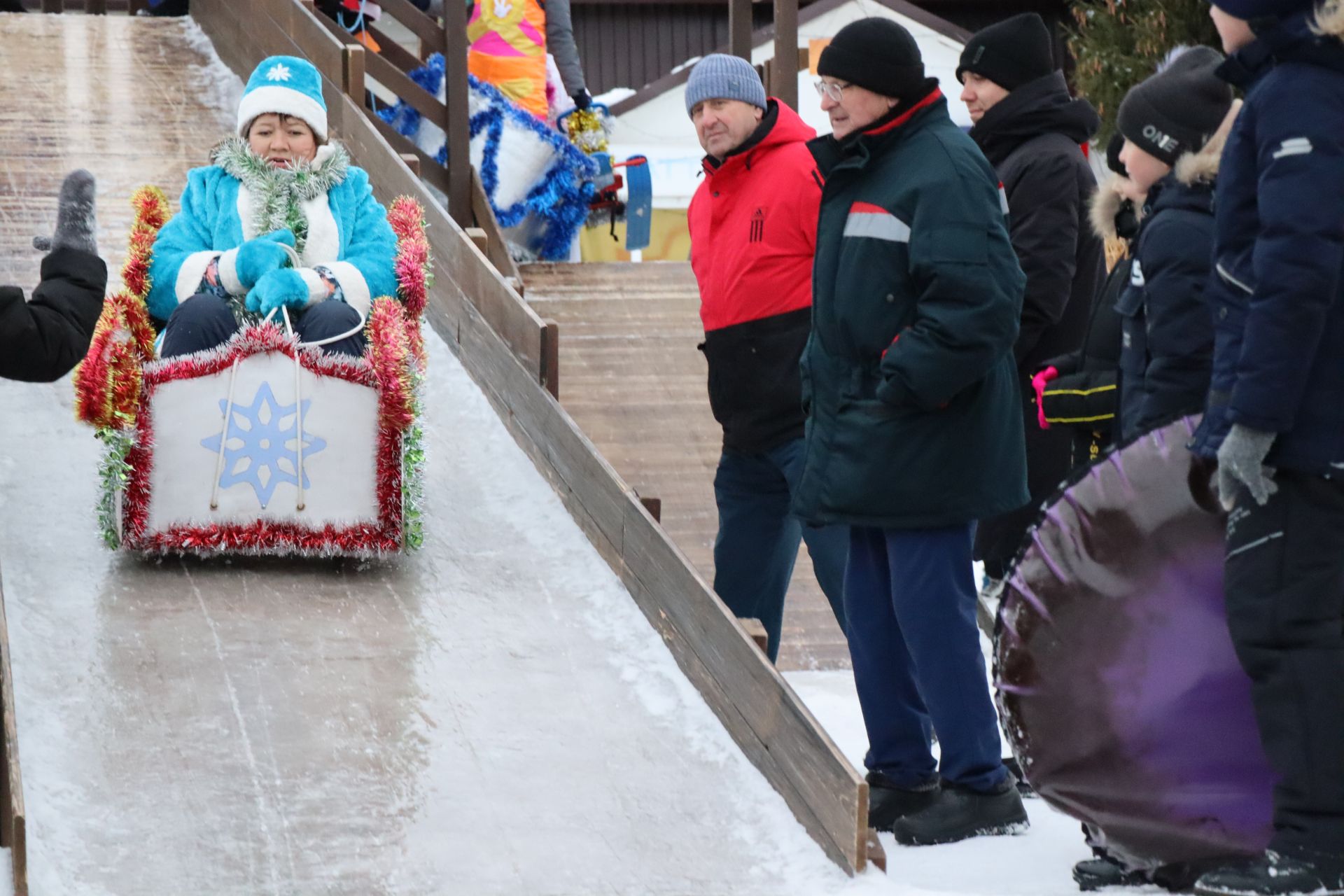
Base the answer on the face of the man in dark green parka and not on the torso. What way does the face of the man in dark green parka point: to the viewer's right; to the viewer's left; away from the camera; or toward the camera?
to the viewer's left

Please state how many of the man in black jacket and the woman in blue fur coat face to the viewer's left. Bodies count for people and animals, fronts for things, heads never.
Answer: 1

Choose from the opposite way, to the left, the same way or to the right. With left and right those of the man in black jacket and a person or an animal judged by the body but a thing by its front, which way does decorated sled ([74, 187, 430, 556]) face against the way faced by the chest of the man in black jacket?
to the left

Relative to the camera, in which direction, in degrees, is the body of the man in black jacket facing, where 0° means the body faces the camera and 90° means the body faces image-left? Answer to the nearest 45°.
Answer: approximately 90°

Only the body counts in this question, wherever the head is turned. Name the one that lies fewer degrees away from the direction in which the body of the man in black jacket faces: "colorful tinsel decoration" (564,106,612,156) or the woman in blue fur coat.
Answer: the woman in blue fur coat

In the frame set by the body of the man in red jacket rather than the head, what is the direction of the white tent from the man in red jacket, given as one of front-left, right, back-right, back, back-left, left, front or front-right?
back-right

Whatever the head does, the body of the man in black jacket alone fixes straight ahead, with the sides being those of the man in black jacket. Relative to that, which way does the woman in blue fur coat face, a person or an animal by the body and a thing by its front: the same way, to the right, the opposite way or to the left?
to the left

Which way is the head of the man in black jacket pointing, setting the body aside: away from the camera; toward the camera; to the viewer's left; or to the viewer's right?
to the viewer's left
